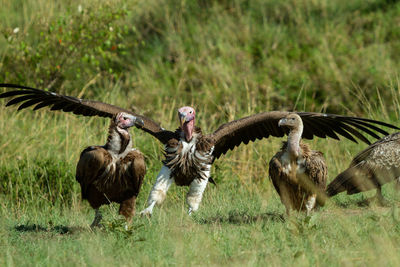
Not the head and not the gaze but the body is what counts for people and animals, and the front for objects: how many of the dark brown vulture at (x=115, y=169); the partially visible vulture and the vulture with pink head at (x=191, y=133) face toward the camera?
2

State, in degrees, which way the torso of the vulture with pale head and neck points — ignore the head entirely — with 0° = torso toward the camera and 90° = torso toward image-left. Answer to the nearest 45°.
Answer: approximately 45°

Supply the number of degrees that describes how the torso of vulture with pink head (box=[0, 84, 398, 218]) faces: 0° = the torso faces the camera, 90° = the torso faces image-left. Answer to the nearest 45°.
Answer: approximately 0°

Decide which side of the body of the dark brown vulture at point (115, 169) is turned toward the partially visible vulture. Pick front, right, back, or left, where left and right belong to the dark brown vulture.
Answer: left

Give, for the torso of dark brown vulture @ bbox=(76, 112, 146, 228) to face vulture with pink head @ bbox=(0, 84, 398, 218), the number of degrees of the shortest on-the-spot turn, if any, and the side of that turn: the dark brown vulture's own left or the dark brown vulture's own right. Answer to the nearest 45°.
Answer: approximately 135° to the dark brown vulture's own left

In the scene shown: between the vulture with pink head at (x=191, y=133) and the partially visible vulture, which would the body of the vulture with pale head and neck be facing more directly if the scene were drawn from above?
the vulture with pink head
